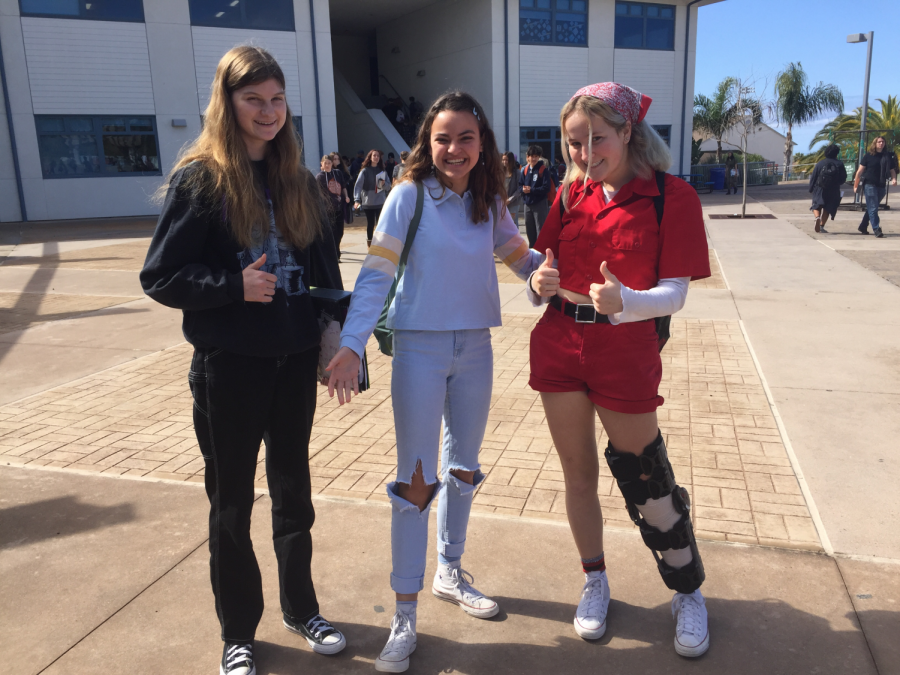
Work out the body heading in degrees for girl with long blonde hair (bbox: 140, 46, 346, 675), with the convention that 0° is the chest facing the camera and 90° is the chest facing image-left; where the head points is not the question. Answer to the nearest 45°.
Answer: approximately 315°

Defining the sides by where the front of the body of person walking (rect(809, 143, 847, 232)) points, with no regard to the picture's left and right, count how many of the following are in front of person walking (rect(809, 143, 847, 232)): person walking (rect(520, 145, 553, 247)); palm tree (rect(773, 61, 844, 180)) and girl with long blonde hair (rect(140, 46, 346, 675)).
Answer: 1

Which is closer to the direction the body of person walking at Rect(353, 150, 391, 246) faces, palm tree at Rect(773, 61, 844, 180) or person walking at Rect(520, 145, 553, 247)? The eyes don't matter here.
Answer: the person walking

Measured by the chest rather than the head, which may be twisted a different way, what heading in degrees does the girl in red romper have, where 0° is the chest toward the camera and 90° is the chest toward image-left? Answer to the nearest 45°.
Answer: approximately 0°

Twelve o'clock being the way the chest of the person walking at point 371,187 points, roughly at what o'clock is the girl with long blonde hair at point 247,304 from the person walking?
The girl with long blonde hair is roughly at 12 o'clock from the person walking.

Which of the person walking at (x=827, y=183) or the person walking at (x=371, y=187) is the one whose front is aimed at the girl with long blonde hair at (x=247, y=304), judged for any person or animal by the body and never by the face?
the person walking at (x=371, y=187)

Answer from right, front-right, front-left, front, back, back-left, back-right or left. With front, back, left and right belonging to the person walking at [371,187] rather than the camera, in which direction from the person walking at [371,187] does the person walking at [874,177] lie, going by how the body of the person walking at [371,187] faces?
left
